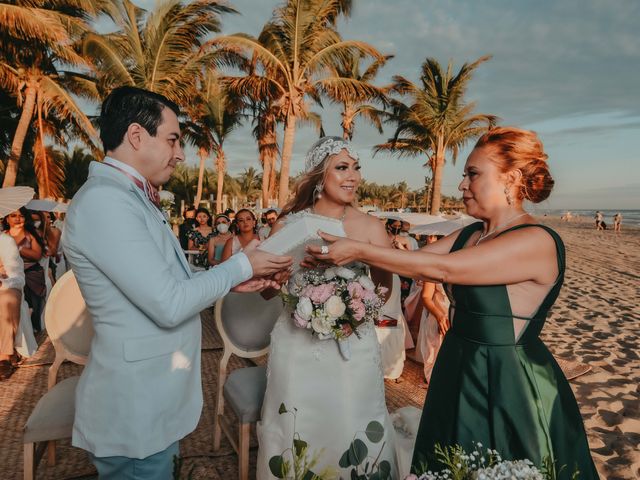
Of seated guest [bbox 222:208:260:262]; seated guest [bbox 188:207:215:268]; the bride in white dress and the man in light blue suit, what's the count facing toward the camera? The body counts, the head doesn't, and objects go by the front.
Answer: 3

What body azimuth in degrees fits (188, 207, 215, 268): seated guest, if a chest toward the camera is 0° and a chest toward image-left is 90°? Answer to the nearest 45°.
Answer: approximately 0°

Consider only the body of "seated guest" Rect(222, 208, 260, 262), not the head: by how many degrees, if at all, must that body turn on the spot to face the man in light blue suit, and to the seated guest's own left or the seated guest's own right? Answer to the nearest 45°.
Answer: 0° — they already face them

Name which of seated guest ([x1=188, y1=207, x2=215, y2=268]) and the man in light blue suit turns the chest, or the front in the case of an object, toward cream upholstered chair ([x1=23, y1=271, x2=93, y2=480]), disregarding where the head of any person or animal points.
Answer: the seated guest

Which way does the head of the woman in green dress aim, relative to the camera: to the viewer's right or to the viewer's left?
to the viewer's left

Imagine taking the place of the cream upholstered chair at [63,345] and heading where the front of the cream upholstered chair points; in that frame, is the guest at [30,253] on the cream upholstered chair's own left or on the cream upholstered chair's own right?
on the cream upholstered chair's own right

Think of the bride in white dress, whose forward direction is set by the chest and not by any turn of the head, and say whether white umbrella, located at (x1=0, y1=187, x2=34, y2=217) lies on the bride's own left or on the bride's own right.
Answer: on the bride's own right

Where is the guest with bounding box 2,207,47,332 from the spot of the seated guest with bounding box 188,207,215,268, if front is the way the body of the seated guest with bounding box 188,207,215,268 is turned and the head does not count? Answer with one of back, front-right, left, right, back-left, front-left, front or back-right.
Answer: front-right

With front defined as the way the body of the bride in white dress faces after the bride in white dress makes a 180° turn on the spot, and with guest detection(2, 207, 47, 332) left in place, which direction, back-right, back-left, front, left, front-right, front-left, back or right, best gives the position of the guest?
front-left

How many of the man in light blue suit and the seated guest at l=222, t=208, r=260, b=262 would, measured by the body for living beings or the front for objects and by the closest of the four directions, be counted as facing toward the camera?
1
